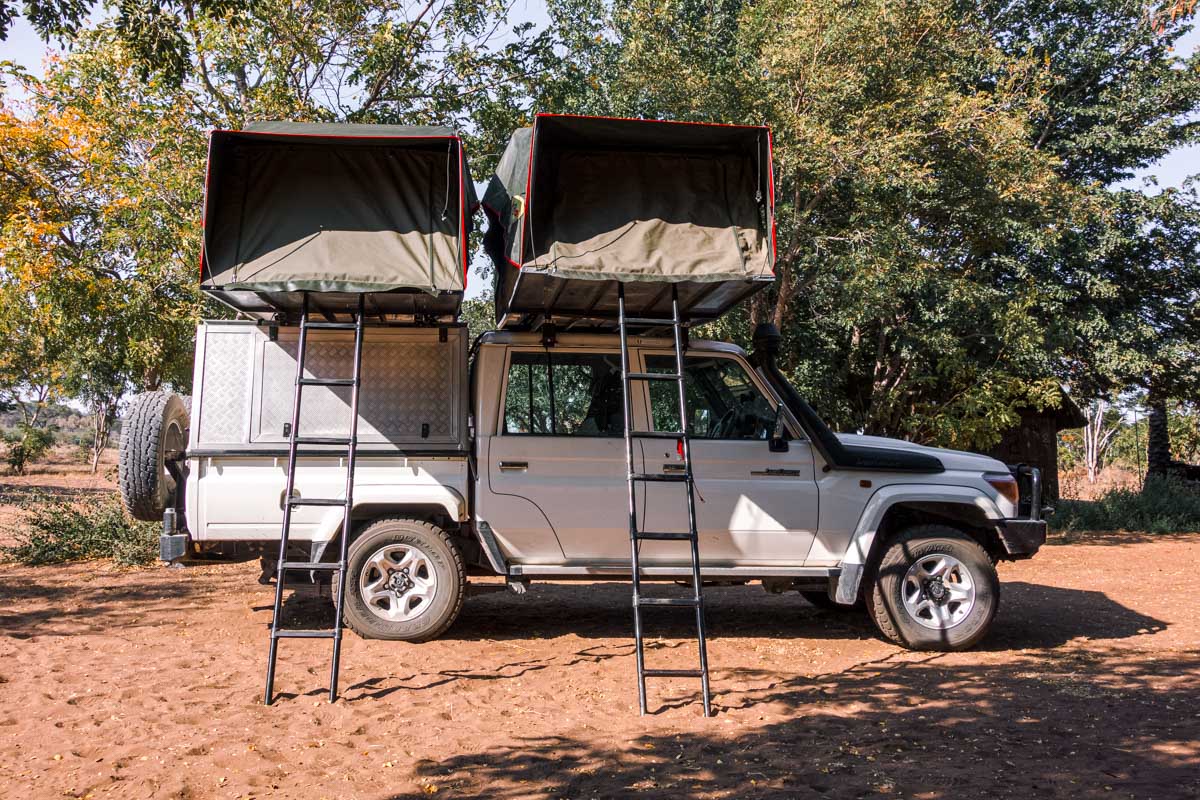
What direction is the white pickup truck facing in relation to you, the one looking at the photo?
facing to the right of the viewer

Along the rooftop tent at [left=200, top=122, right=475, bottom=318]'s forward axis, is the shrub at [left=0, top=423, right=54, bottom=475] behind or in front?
behind

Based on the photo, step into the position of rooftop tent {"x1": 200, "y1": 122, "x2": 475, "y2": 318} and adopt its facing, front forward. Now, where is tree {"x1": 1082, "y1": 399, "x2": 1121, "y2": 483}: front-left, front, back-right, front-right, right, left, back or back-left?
back-left

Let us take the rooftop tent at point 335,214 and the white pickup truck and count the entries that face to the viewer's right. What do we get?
1

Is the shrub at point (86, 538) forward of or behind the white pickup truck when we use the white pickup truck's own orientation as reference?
behind

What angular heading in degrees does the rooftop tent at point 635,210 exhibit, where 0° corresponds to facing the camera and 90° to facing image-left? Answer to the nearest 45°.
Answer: approximately 0°

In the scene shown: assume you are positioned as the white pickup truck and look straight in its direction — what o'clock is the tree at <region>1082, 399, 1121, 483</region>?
The tree is roughly at 10 o'clock from the white pickup truck.

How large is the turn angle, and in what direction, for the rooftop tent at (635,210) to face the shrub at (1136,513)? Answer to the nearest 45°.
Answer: approximately 135° to its left

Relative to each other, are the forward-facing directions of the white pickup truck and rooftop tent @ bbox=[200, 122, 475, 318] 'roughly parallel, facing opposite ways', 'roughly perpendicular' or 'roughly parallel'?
roughly perpendicular

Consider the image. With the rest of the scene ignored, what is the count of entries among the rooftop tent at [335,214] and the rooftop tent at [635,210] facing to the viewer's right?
0

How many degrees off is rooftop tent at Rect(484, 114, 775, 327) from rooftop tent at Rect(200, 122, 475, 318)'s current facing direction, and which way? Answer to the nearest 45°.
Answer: approximately 90° to its left

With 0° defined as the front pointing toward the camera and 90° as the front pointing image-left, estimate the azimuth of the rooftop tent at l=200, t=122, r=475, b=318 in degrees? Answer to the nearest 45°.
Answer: approximately 0°

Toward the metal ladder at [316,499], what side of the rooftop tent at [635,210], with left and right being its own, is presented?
right

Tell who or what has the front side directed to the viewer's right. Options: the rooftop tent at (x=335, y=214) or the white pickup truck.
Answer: the white pickup truck

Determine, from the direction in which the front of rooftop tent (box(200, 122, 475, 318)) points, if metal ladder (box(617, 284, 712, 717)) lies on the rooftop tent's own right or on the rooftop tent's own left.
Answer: on the rooftop tent's own left

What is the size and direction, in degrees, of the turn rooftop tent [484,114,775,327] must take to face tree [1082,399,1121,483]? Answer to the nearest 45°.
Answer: approximately 135° to its left
